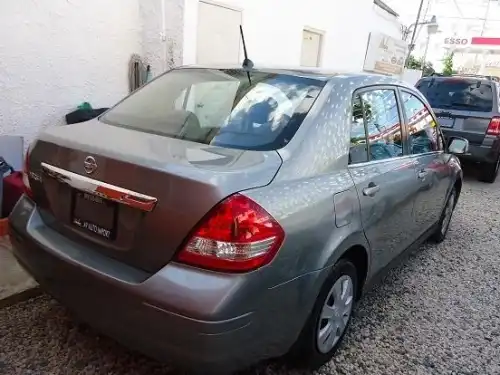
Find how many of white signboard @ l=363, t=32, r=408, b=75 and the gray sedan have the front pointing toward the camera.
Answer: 1

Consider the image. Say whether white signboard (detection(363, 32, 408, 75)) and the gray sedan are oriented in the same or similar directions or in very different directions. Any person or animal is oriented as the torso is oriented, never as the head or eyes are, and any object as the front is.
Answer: very different directions

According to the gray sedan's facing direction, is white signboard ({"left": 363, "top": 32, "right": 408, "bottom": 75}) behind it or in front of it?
in front

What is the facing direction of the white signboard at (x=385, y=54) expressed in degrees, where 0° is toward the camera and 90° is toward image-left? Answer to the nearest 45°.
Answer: approximately 0°

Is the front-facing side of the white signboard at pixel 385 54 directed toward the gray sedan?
yes

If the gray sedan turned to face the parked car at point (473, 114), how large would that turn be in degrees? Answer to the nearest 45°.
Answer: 0° — it already faces it

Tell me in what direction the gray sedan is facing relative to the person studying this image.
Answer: facing away from the viewer and to the right of the viewer

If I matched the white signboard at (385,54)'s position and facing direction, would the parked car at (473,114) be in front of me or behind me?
in front
